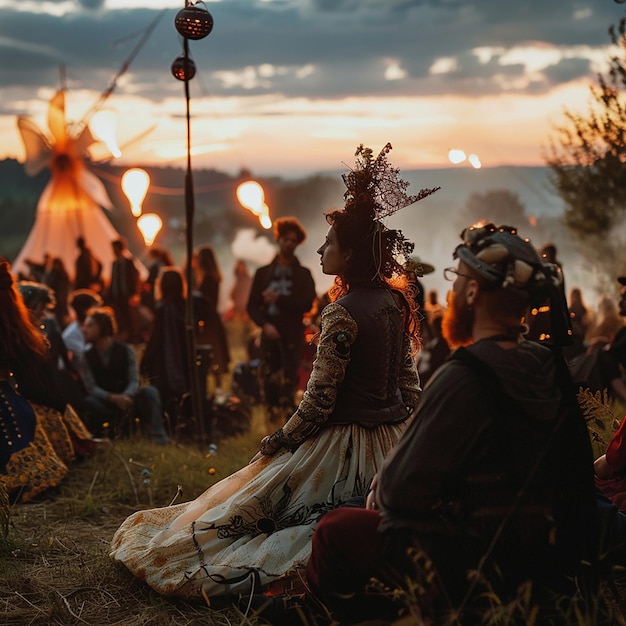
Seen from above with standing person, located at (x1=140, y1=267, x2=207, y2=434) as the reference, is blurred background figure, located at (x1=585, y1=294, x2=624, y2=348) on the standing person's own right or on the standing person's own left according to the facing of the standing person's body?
on the standing person's own right

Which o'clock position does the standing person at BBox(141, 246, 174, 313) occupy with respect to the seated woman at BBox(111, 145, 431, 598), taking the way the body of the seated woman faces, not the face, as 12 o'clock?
The standing person is roughly at 1 o'clock from the seated woman.

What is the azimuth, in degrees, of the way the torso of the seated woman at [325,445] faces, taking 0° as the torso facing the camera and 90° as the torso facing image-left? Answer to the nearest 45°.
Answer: approximately 135°

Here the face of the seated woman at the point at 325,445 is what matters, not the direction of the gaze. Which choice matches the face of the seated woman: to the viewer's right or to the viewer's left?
to the viewer's left

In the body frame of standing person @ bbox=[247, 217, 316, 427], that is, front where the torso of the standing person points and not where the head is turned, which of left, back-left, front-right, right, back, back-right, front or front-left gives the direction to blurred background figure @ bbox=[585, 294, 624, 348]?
left

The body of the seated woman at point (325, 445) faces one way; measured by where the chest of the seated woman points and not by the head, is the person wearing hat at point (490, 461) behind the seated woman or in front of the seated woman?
behind

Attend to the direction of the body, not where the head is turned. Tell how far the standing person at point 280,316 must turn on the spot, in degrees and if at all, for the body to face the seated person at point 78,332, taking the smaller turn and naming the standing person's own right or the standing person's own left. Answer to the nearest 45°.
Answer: approximately 90° to the standing person's own right

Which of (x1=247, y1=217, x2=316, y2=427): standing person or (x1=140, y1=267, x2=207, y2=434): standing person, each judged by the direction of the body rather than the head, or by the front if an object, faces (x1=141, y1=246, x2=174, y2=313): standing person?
(x1=140, y1=267, x2=207, y2=434): standing person

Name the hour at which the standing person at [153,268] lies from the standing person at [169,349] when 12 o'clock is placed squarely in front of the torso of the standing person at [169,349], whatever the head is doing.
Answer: the standing person at [153,268] is roughly at 12 o'clock from the standing person at [169,349].

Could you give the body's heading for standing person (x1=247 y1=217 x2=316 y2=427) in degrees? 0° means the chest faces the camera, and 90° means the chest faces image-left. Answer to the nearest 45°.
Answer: approximately 0°

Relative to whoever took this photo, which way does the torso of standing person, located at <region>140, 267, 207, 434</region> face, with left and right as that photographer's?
facing away from the viewer
